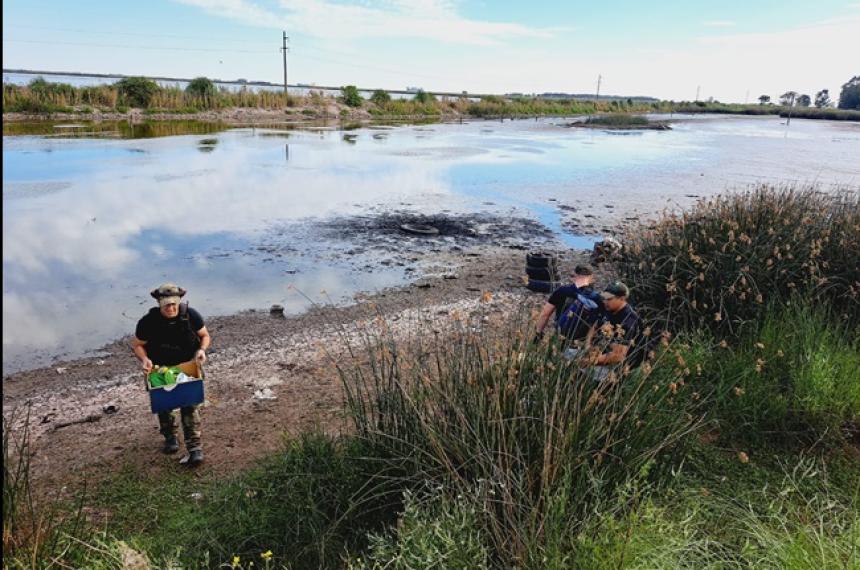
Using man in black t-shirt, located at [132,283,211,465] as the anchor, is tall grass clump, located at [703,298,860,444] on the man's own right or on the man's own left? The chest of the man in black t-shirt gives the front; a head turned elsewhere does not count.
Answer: on the man's own left

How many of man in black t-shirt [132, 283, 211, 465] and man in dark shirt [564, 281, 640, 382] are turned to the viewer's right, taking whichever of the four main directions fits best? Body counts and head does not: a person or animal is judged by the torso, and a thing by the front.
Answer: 0

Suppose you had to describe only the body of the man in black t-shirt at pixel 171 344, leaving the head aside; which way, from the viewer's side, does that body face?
toward the camera

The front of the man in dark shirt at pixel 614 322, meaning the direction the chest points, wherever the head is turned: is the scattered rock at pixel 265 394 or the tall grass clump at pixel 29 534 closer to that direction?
the tall grass clump

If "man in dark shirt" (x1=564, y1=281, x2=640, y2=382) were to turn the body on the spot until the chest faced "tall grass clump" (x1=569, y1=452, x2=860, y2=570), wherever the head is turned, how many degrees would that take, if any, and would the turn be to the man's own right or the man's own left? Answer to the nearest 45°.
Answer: approximately 45° to the man's own left

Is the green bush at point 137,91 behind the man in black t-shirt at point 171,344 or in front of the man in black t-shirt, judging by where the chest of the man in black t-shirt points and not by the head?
behind

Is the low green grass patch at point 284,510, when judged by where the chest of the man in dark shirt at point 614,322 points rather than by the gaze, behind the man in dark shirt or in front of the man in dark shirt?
in front

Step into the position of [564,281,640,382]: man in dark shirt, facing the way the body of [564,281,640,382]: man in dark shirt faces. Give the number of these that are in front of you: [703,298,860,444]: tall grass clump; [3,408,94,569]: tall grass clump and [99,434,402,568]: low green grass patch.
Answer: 2

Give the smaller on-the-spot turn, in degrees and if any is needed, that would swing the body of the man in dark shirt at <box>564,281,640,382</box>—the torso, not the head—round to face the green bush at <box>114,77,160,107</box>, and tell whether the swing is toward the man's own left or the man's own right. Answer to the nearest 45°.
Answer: approximately 90° to the man's own right

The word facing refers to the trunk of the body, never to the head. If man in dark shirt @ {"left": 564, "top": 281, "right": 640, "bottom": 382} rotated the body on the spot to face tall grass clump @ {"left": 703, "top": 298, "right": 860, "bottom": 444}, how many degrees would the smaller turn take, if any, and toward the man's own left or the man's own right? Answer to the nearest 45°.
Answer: approximately 135° to the man's own left

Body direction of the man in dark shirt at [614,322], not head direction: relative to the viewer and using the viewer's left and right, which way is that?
facing the viewer and to the left of the viewer

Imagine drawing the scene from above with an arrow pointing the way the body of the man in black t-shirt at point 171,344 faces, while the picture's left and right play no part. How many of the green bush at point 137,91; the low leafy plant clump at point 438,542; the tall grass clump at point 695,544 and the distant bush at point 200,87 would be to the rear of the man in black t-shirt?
2

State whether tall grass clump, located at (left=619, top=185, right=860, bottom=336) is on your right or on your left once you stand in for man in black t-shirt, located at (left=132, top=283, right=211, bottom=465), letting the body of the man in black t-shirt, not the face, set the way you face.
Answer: on your left
